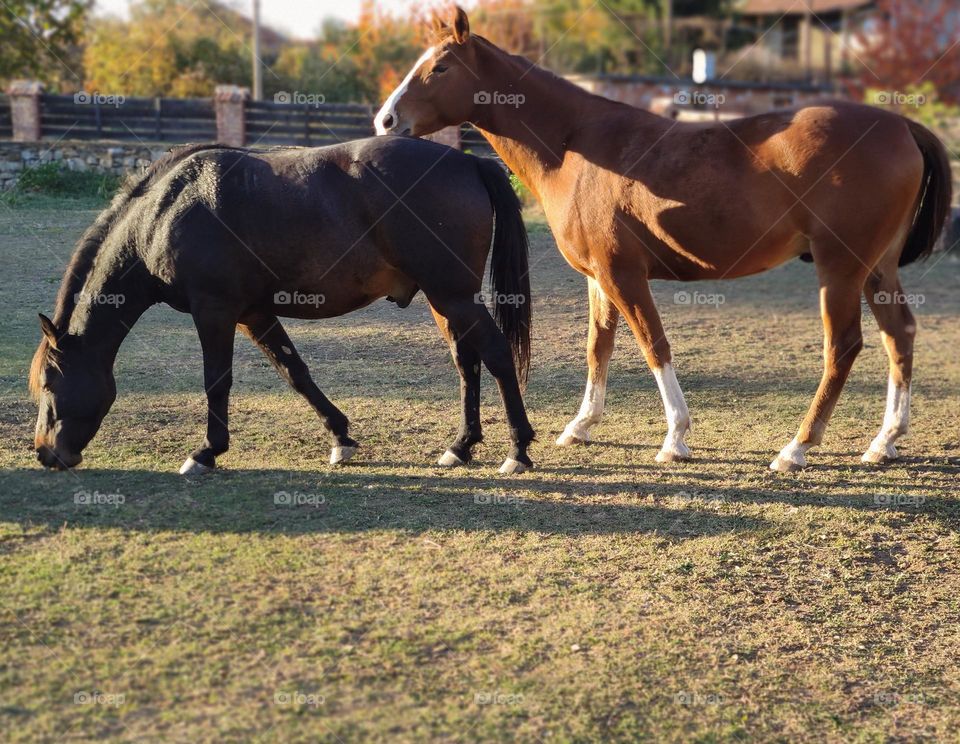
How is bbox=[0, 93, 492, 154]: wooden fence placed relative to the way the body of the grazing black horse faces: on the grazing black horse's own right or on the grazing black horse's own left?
on the grazing black horse's own right

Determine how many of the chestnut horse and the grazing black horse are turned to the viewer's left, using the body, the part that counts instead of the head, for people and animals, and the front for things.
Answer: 2

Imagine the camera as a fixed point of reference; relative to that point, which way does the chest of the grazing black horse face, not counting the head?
to the viewer's left

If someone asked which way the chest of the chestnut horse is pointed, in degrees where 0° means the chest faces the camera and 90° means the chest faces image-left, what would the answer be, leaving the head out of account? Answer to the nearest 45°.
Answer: approximately 90°

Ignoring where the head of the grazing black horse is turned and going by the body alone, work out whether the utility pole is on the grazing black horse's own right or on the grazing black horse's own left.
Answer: on the grazing black horse's own right

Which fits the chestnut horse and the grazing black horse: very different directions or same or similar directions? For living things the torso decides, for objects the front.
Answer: same or similar directions

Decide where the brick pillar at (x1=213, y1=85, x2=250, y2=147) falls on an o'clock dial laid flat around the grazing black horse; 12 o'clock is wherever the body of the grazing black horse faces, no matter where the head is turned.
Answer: The brick pillar is roughly at 3 o'clock from the grazing black horse.
